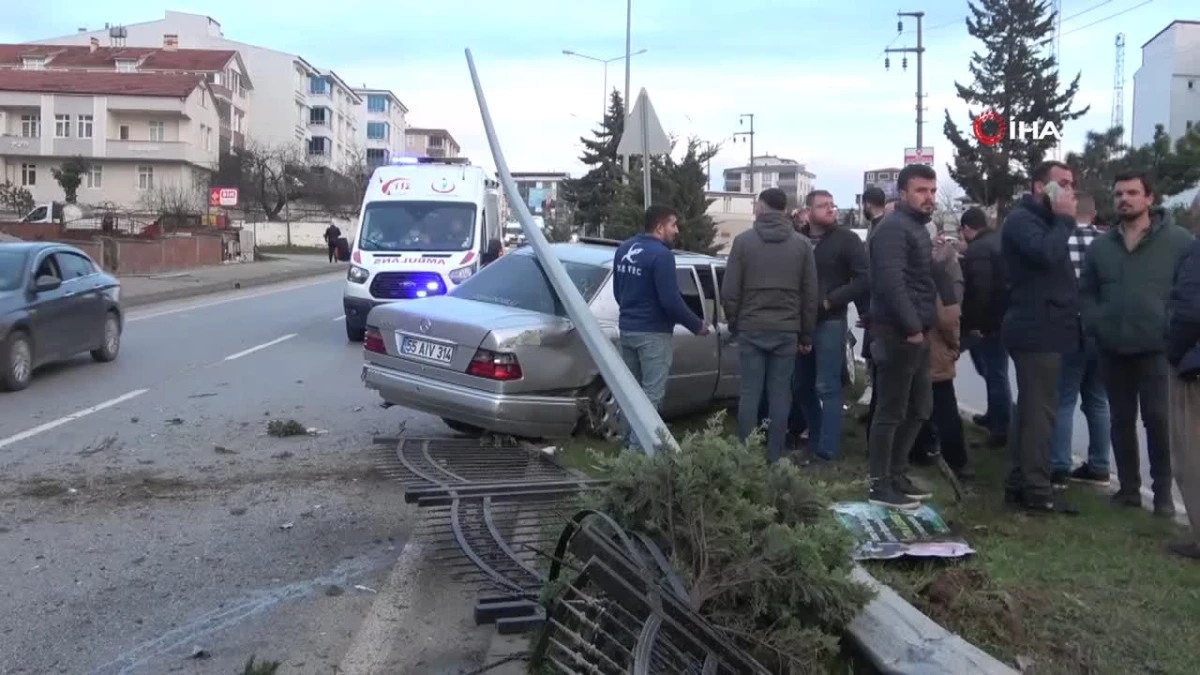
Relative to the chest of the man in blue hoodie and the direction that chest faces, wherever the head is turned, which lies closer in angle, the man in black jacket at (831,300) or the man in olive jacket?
the man in black jacket

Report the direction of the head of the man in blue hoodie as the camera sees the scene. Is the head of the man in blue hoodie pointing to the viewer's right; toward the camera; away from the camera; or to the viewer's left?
to the viewer's right

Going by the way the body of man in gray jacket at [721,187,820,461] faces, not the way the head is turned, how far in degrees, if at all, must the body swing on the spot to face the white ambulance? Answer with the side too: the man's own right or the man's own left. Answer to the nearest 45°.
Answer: approximately 45° to the man's own left

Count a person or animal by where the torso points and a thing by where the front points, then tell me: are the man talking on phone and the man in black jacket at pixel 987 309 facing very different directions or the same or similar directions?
very different directions
